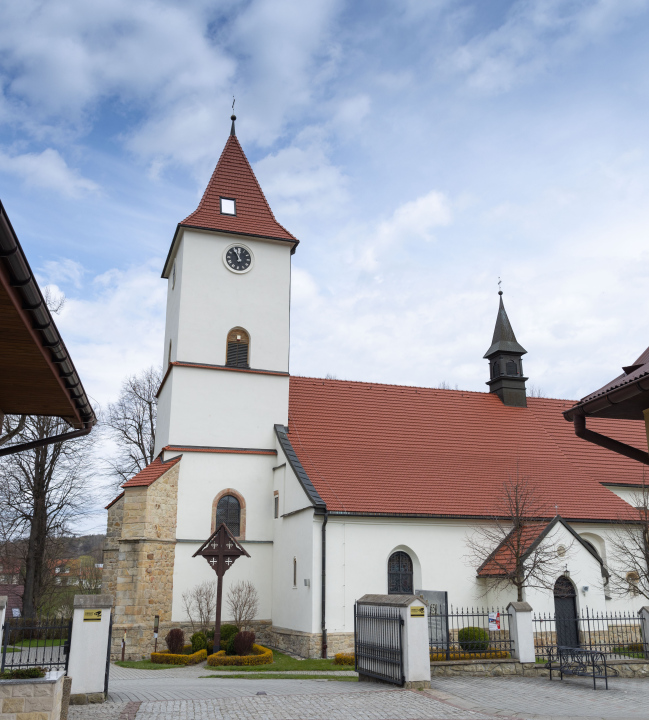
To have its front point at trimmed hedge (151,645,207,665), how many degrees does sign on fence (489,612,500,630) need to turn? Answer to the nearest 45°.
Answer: approximately 90° to its right

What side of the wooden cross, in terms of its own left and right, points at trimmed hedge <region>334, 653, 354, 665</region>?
left

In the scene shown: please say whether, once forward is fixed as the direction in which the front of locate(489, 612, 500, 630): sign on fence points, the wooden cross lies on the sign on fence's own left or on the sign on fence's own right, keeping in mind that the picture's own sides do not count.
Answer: on the sign on fence's own right

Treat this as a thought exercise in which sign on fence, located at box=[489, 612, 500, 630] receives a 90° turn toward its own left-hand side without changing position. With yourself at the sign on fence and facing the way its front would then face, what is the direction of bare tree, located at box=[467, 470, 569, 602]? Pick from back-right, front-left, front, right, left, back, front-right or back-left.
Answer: left

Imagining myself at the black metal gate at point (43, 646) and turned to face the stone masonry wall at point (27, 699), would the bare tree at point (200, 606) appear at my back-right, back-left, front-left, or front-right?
back-left

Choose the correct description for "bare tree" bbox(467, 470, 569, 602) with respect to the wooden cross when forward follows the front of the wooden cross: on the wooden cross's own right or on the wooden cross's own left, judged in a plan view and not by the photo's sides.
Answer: on the wooden cross's own left

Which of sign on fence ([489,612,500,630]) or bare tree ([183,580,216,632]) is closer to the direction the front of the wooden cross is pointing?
the sign on fence

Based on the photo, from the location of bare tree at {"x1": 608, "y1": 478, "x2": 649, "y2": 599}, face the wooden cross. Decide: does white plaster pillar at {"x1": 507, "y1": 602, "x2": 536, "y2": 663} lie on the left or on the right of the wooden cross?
left

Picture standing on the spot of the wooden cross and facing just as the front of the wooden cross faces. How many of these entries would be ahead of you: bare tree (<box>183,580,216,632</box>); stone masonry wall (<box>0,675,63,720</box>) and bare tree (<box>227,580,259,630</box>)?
1

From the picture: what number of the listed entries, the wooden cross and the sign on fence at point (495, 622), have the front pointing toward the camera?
2

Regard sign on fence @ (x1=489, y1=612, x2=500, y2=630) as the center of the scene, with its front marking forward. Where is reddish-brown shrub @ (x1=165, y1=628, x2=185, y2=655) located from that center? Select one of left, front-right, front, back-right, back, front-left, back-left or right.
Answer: right

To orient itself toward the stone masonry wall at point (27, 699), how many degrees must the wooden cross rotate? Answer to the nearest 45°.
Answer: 0° — it already faces it

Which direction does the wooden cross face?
toward the camera

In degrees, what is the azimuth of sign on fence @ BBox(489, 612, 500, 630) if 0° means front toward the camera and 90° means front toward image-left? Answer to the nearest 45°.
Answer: approximately 0°

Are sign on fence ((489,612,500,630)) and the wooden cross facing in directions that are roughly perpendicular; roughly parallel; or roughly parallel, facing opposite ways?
roughly parallel
